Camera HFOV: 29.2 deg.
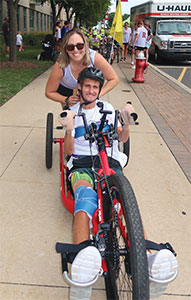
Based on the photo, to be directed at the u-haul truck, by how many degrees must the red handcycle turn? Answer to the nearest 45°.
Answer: approximately 180°

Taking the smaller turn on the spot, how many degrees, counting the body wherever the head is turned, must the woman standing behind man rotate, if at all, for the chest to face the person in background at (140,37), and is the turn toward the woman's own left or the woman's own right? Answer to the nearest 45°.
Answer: approximately 180°

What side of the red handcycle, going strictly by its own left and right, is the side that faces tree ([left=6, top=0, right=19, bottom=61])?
back

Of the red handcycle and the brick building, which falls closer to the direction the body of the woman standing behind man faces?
the red handcycle

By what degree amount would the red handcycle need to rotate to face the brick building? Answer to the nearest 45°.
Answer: approximately 180°

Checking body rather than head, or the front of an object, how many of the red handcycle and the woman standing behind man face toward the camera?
2

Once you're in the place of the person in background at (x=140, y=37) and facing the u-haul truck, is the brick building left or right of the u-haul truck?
left

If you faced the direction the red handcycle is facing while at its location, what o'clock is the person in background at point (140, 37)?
The person in background is roughly at 6 o'clock from the red handcycle.

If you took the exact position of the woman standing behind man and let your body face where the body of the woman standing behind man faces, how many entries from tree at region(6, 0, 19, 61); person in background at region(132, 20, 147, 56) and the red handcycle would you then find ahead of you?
1

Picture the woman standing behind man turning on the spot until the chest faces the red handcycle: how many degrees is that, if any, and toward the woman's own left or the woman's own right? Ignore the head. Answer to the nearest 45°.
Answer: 0° — they already face it

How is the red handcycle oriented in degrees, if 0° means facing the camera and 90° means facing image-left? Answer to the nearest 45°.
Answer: approximately 0°

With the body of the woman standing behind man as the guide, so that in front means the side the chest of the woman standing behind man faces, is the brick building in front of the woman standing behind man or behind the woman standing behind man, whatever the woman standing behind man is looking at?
behind
